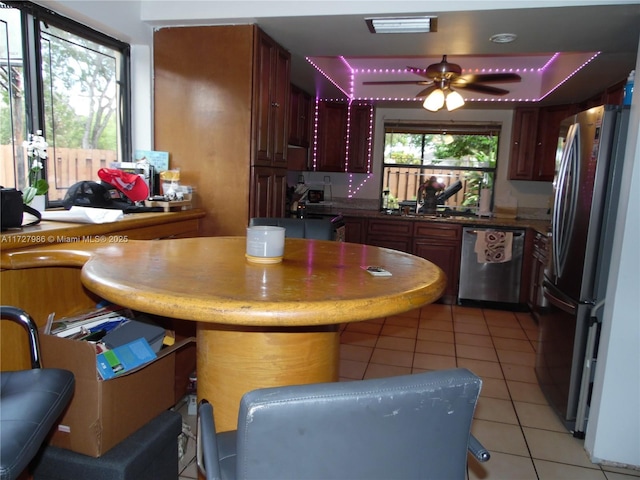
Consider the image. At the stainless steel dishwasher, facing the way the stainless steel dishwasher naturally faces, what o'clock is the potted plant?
The potted plant is roughly at 1 o'clock from the stainless steel dishwasher.

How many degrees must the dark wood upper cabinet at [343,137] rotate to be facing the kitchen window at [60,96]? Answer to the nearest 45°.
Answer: approximately 45° to its right

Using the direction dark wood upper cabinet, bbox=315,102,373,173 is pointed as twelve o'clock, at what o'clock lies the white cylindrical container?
The white cylindrical container is roughly at 12 o'clock from the dark wood upper cabinet.

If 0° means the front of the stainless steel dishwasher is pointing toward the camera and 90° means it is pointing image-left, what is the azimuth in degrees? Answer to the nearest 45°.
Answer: approximately 0°

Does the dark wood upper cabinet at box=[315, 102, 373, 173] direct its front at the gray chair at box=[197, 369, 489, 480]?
yes

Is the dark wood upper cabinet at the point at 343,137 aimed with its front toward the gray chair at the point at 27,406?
yes

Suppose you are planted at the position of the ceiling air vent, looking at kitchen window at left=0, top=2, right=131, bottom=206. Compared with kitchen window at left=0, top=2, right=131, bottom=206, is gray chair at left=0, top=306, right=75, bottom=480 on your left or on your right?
left

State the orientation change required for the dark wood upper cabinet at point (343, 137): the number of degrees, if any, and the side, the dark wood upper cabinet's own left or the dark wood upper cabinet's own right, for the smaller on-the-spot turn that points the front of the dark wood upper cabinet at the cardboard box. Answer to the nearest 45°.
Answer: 0° — it already faces it

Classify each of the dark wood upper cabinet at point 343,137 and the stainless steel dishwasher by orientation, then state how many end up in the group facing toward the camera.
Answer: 2

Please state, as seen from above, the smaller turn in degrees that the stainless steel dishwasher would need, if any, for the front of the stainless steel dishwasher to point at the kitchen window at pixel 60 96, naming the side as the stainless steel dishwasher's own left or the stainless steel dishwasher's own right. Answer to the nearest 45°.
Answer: approximately 45° to the stainless steel dishwasher's own right
